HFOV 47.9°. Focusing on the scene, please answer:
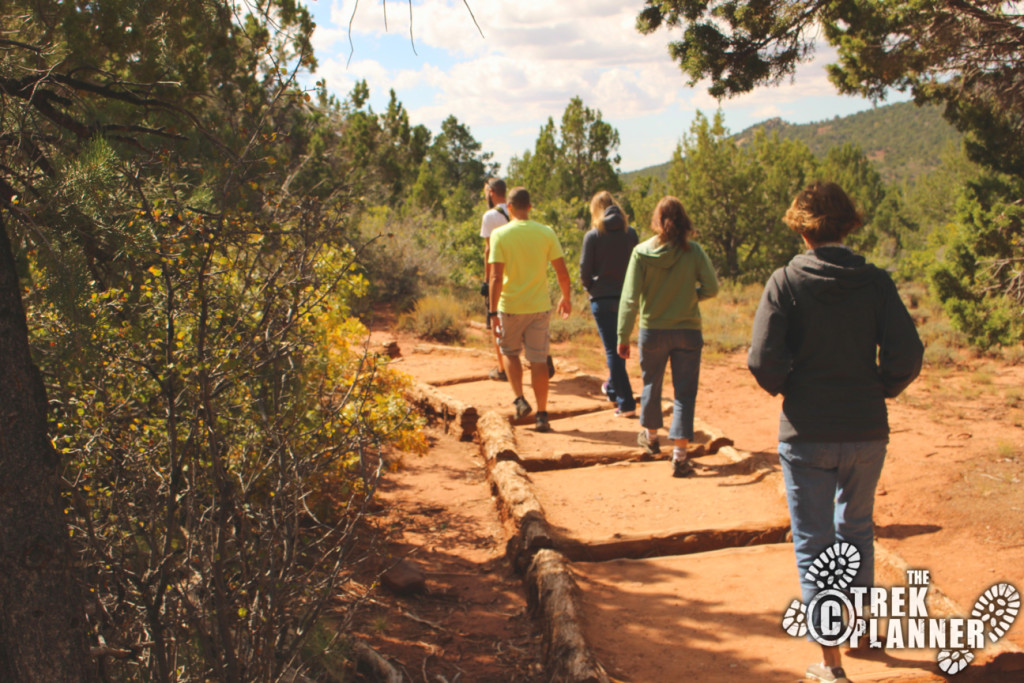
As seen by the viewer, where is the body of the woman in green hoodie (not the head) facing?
away from the camera

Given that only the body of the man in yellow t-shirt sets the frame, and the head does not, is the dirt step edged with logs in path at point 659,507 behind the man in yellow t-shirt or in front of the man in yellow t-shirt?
behind

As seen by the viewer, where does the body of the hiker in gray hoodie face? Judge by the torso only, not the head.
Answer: away from the camera

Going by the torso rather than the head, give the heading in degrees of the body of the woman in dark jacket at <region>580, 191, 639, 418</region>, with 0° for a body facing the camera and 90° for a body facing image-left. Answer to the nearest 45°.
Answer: approximately 135°

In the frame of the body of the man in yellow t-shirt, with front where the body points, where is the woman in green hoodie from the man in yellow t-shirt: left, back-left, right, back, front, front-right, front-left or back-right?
back-right

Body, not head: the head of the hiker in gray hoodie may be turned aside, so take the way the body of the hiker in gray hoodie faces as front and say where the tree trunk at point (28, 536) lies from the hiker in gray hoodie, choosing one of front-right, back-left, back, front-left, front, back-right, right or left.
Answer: back-left

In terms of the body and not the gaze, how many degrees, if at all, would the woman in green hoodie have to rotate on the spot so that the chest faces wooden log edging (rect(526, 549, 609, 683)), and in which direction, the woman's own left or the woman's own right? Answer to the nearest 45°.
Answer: approximately 180°

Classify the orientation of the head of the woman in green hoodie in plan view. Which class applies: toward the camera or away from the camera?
away from the camera

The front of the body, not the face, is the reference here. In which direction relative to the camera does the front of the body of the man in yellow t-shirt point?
away from the camera

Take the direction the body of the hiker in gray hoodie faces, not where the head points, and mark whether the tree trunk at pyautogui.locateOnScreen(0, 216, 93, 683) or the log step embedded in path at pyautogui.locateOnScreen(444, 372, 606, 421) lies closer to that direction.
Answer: the log step embedded in path

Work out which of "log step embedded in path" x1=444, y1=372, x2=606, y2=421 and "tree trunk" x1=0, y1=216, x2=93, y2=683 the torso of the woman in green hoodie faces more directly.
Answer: the log step embedded in path

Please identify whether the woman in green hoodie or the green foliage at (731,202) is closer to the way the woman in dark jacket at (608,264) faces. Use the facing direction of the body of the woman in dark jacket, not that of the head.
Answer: the green foliage

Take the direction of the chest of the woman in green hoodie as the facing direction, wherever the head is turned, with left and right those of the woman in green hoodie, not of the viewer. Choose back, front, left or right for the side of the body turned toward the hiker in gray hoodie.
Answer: back
